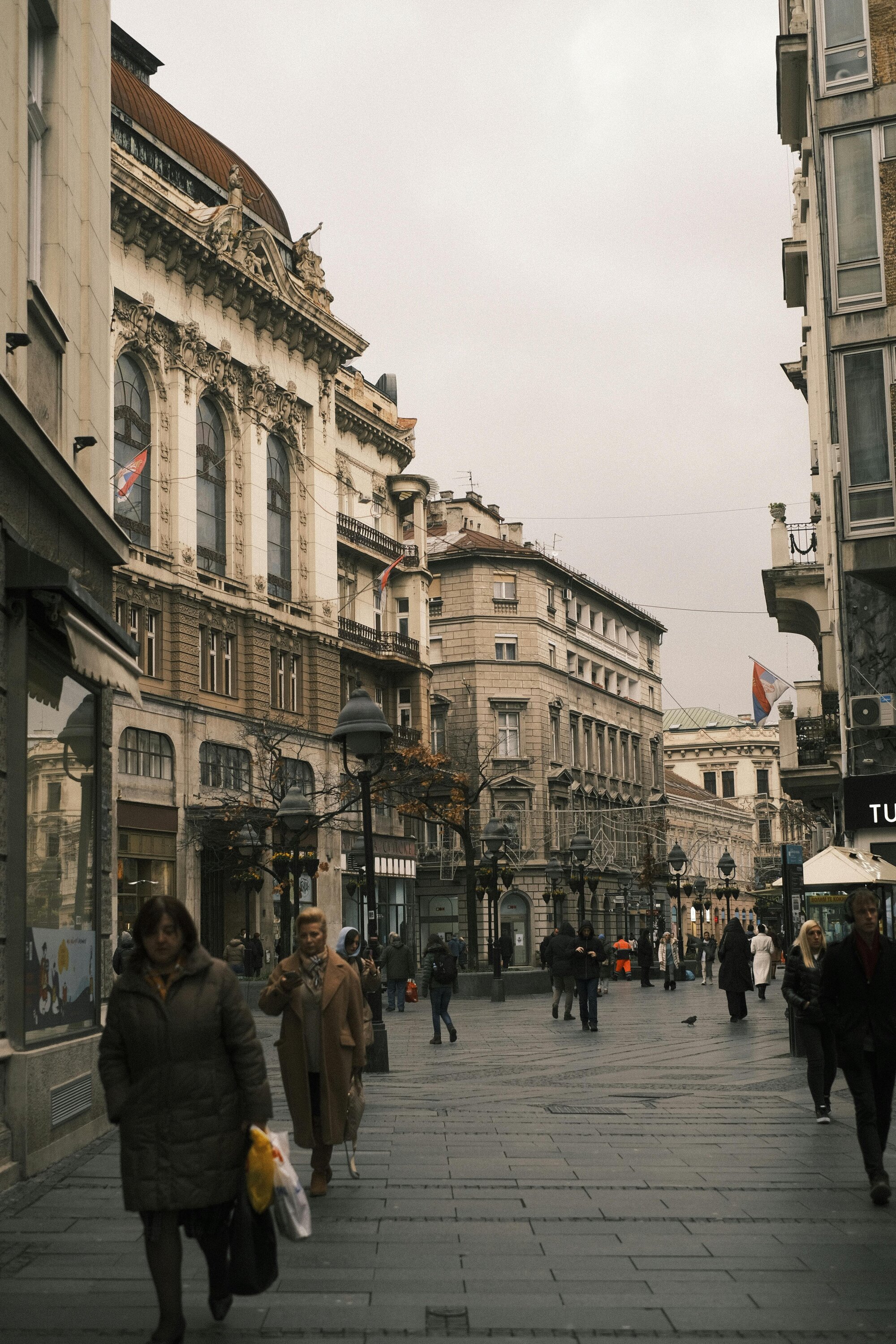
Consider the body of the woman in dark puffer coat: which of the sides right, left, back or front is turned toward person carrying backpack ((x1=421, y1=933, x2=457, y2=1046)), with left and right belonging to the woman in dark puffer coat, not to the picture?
back

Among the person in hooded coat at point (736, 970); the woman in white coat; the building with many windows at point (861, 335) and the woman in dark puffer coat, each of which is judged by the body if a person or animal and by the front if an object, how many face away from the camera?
2

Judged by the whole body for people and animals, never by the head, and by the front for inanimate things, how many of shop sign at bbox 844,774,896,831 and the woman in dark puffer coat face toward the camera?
2

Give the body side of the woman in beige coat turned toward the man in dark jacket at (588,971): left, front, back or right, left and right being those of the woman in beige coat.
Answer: back

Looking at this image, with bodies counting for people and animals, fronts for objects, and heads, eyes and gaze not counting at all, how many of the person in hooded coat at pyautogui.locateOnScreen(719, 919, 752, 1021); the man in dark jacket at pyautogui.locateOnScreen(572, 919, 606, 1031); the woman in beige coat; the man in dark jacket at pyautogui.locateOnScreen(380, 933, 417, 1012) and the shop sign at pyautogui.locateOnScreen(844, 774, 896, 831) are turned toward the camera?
3

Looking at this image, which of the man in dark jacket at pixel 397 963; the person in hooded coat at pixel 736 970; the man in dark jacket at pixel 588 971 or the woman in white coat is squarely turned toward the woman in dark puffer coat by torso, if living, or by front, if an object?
the man in dark jacket at pixel 588 971

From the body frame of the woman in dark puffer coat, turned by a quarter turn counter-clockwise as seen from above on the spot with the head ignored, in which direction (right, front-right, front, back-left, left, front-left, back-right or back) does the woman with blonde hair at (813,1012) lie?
front-left

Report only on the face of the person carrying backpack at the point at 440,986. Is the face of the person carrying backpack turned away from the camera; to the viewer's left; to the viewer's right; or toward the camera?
away from the camera

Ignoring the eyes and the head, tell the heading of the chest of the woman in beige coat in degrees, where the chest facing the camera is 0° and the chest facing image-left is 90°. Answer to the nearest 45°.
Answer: approximately 0°

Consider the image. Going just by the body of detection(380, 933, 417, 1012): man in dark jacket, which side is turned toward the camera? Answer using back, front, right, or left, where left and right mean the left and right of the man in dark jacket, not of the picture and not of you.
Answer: back

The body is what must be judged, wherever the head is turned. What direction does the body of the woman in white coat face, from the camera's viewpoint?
away from the camera
